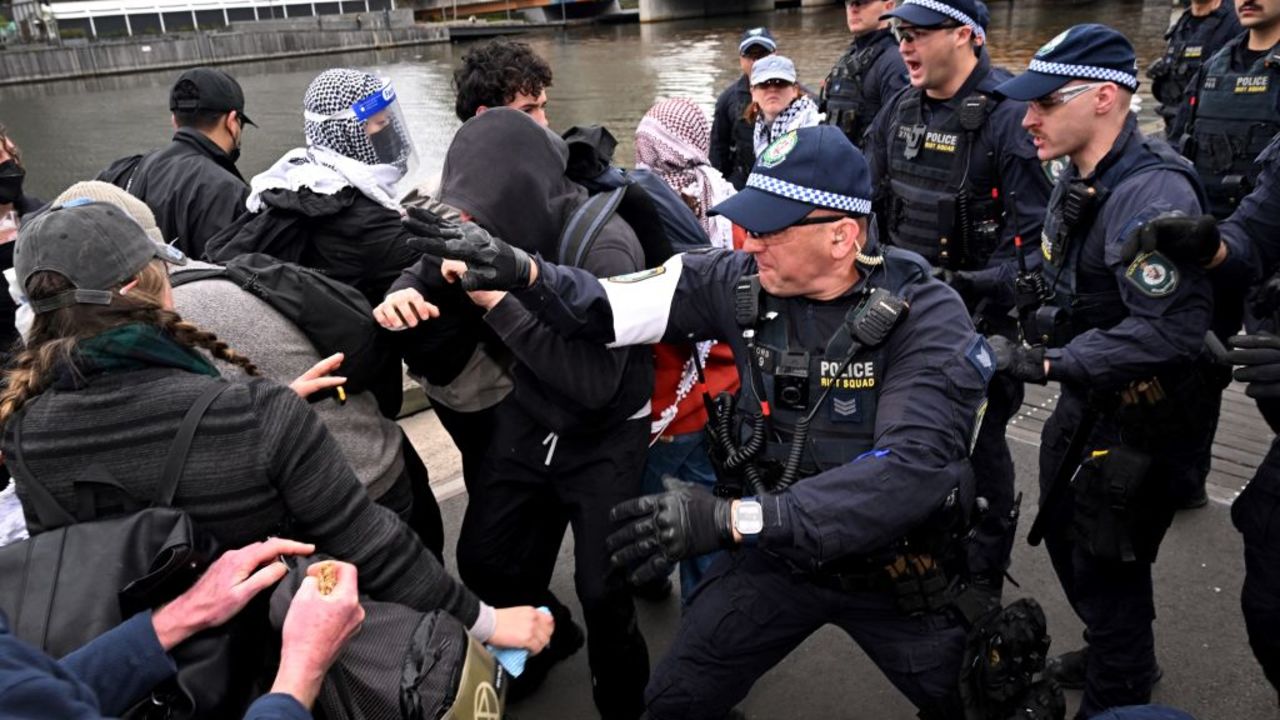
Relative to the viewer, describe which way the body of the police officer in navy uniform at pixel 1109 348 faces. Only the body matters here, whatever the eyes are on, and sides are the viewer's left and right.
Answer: facing to the left of the viewer

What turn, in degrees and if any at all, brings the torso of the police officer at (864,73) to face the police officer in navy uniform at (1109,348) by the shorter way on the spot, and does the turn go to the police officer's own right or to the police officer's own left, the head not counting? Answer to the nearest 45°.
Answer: approximately 45° to the police officer's own left

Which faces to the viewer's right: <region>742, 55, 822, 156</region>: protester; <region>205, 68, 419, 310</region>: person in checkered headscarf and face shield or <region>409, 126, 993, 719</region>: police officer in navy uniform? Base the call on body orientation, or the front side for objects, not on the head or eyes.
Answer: the person in checkered headscarf and face shield

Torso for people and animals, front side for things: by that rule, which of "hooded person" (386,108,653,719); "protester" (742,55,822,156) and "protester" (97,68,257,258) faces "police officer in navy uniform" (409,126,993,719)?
"protester" (742,55,822,156)

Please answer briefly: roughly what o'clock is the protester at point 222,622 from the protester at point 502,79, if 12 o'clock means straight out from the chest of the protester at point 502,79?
the protester at point 222,622 is roughly at 2 o'clock from the protester at point 502,79.

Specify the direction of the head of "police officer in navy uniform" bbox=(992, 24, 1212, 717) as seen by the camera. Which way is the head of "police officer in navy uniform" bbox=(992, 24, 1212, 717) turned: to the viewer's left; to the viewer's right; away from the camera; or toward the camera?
to the viewer's left

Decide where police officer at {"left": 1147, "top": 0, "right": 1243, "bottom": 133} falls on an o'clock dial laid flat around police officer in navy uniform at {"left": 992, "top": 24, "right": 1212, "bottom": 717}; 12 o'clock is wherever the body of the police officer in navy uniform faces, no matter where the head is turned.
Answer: The police officer is roughly at 3 o'clock from the police officer in navy uniform.

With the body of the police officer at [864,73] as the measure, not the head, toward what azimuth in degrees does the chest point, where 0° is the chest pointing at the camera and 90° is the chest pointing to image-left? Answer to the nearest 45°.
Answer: approximately 45°

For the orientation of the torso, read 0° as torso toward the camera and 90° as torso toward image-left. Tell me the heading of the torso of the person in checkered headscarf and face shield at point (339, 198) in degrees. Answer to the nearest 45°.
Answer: approximately 270°
